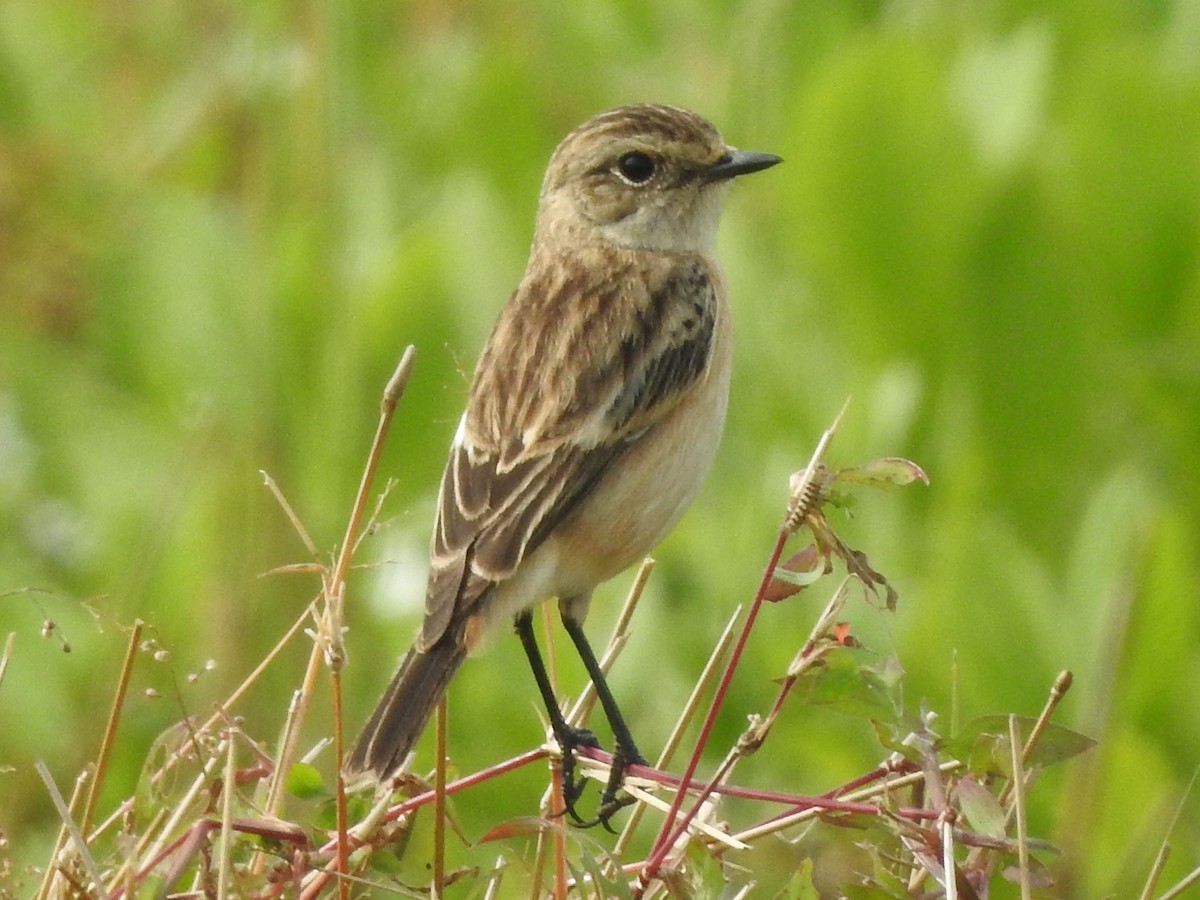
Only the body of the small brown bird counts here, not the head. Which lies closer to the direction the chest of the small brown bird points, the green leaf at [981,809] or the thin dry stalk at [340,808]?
the green leaf

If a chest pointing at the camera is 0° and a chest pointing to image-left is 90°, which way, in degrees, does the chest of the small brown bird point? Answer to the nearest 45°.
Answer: approximately 270°

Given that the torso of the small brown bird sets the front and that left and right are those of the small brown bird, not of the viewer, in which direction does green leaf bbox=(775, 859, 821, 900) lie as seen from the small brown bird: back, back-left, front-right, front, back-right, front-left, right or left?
right

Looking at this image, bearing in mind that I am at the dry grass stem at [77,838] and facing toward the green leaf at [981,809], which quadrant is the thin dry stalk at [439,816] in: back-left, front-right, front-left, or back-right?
front-left

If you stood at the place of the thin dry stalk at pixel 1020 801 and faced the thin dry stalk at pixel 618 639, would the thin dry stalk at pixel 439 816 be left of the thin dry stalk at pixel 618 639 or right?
left

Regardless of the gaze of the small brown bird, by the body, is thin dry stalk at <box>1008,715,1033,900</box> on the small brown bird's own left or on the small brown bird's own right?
on the small brown bird's own right
